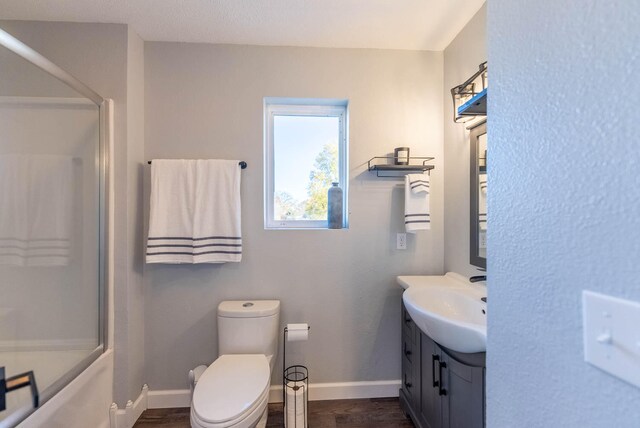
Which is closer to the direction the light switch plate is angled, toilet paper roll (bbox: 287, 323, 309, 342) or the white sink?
the toilet paper roll

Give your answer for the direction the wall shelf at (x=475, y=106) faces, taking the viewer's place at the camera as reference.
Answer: facing to the left of the viewer

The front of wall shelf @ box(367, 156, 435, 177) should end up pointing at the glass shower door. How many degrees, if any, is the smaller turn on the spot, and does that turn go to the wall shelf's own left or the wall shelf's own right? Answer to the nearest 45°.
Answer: approximately 45° to the wall shelf's own right

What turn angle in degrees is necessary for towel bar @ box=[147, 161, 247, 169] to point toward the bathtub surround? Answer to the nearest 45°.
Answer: approximately 90° to its right

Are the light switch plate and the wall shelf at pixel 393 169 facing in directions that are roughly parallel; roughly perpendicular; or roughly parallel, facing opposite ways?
roughly perpendicular

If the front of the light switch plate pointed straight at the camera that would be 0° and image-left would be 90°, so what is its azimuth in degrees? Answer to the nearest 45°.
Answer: approximately 45°

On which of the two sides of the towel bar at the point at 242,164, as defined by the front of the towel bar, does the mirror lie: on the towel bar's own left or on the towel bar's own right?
on the towel bar's own left

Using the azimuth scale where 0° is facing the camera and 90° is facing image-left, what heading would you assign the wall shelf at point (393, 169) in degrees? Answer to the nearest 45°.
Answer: approximately 0°

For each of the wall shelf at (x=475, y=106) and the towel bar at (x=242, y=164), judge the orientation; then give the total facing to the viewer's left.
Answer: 1

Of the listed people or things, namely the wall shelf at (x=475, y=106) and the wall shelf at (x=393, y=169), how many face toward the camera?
1
